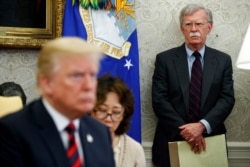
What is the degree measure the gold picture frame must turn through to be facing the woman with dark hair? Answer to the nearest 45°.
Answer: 0° — it already faces them

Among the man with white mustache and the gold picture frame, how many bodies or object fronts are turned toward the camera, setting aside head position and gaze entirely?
2

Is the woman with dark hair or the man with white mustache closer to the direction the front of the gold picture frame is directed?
the woman with dark hair

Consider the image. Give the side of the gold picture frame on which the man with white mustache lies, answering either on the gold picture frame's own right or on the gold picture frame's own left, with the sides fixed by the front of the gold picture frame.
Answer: on the gold picture frame's own left

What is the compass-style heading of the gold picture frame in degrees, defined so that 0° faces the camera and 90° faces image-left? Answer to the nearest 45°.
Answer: approximately 0°

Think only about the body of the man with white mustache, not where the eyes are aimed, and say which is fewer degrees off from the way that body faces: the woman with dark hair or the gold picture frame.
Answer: the woman with dark hair

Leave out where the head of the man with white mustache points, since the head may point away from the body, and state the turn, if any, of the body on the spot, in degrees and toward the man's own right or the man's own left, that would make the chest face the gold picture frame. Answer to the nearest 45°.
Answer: approximately 90° to the man's own right

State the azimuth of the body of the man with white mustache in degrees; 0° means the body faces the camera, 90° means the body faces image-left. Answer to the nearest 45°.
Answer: approximately 0°

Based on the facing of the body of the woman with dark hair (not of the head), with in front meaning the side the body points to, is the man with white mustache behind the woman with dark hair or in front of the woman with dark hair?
behind

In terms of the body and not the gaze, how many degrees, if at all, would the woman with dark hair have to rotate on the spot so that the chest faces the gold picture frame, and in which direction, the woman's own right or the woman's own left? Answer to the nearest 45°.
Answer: approximately 90° to the woman's own right
